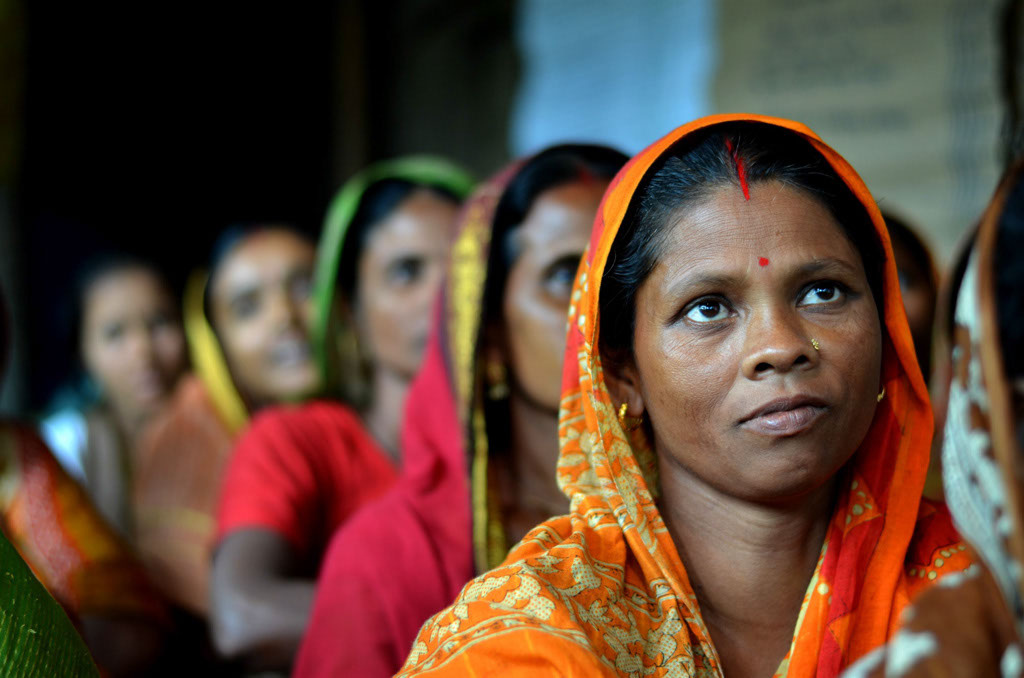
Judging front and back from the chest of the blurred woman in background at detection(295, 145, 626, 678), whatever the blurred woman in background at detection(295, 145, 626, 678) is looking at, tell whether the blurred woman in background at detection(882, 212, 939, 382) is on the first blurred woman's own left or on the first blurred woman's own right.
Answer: on the first blurred woman's own left

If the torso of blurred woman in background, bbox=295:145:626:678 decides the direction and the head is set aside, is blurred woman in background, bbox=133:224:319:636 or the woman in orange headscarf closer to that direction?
the woman in orange headscarf

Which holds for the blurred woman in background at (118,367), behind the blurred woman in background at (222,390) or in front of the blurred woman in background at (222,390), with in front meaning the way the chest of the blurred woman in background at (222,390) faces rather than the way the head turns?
behind

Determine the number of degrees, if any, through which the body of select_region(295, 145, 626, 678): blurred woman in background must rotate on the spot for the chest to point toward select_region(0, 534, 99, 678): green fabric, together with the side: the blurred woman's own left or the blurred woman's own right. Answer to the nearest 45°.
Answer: approximately 90° to the blurred woman's own right
